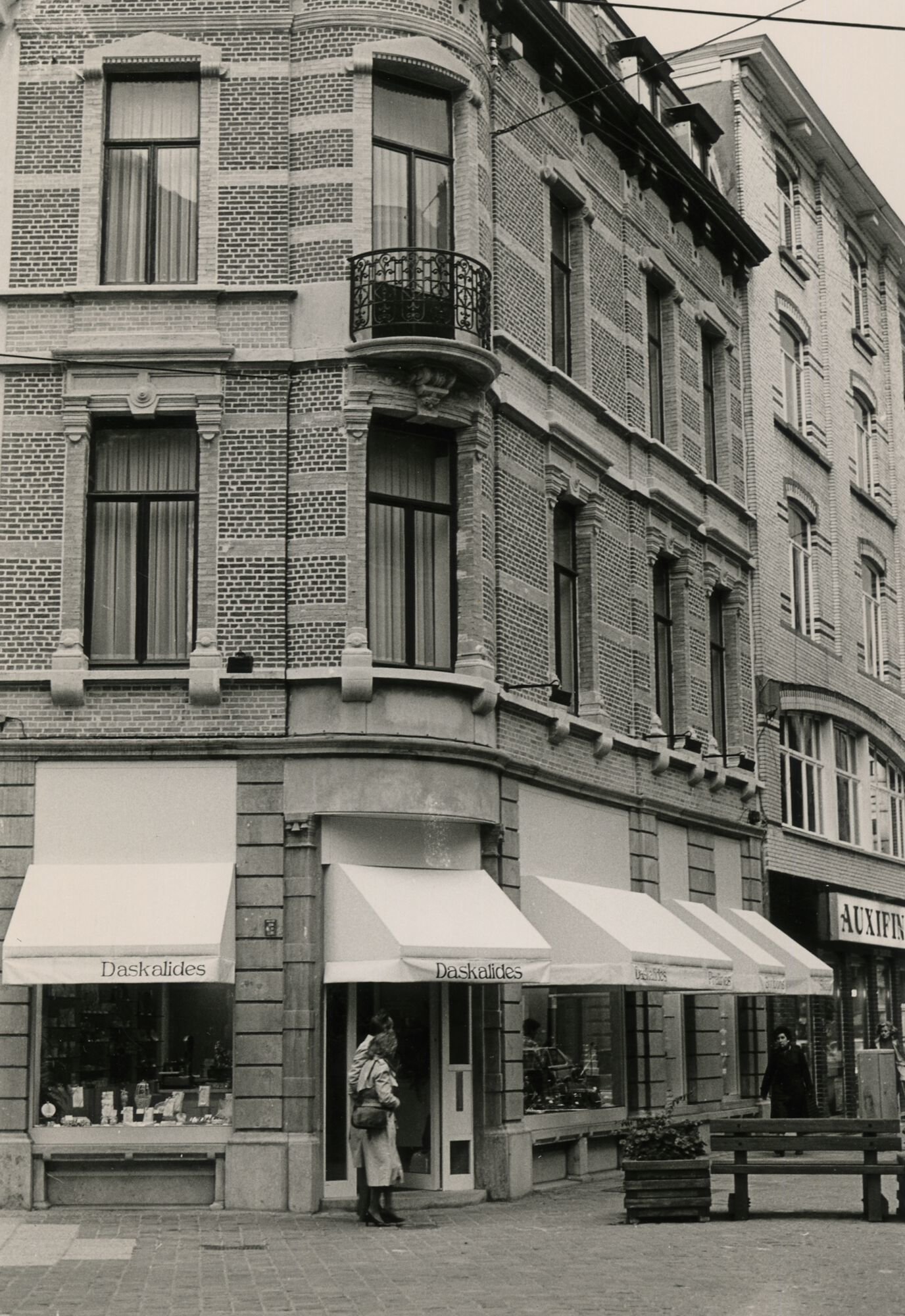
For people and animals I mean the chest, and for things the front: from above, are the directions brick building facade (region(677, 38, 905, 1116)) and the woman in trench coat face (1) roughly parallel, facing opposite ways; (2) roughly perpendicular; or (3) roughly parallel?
roughly perpendicular

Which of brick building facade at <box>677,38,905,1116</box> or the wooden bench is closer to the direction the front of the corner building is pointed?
the wooden bench

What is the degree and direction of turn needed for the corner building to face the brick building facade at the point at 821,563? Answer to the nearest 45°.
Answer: approximately 90° to its left

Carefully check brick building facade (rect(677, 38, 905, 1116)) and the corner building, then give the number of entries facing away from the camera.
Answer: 0

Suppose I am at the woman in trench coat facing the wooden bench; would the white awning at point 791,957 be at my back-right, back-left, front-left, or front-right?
front-left

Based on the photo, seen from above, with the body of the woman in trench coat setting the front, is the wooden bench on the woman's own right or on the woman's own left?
on the woman's own right

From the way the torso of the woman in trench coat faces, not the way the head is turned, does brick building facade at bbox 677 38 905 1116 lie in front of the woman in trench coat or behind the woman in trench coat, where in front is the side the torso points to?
in front
